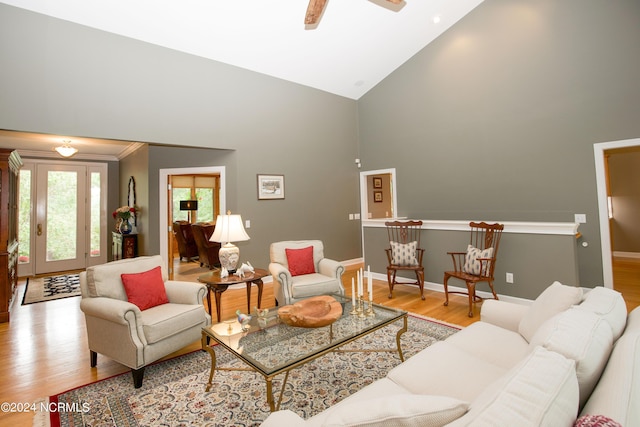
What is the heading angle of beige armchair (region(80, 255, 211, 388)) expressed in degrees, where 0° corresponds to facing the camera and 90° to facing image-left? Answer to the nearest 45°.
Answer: approximately 315°

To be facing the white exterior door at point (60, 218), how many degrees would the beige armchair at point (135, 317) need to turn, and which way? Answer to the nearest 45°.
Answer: approximately 135° to its left

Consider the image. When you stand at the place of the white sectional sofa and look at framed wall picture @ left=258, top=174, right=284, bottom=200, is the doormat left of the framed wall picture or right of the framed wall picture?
left

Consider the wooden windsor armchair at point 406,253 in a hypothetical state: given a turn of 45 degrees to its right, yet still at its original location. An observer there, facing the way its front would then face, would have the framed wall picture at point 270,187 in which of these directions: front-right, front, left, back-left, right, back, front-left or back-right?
front-right

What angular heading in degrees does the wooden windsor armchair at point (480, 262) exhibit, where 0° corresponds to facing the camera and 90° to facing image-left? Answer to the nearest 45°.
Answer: approximately 45°

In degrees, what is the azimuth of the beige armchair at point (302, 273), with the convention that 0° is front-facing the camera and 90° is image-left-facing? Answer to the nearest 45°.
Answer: approximately 315°

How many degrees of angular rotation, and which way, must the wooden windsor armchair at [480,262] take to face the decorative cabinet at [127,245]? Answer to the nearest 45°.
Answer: approximately 45° to its right

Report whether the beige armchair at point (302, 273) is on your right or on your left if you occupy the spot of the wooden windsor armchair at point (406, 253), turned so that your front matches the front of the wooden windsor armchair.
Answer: on your right

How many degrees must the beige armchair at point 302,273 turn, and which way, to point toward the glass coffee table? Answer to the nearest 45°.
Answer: approximately 45° to its right

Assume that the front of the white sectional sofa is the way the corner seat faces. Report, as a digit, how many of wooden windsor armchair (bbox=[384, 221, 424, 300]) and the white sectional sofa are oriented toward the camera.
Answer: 1

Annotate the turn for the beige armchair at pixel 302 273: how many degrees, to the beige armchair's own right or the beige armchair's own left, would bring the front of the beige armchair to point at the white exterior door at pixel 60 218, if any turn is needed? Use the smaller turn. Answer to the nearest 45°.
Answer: approximately 180°

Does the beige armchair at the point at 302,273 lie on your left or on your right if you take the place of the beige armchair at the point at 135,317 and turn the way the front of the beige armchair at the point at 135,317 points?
on your left

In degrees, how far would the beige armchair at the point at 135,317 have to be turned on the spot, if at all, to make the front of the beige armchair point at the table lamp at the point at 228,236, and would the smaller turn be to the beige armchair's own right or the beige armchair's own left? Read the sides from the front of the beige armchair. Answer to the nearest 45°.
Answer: approximately 90° to the beige armchair's own left

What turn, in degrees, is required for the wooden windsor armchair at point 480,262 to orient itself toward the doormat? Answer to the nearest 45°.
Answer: approximately 45° to its right

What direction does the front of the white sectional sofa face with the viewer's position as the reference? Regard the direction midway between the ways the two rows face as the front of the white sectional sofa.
facing away from the viewer and to the left of the viewer
